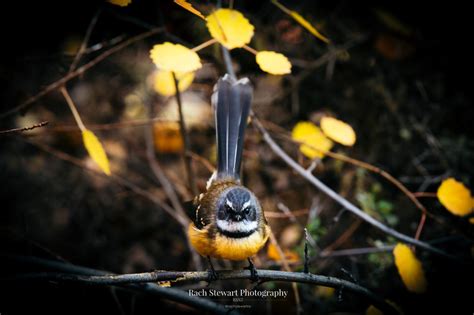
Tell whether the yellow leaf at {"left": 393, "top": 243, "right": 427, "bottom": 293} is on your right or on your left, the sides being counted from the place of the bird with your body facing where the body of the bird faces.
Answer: on your left

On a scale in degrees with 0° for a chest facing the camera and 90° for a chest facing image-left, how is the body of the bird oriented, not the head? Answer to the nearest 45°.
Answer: approximately 0°

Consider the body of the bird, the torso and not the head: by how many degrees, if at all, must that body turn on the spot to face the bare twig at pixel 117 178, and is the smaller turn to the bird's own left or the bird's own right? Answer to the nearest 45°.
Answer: approximately 135° to the bird's own right
